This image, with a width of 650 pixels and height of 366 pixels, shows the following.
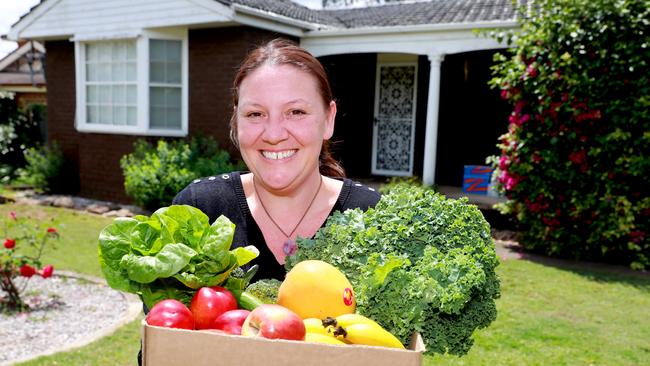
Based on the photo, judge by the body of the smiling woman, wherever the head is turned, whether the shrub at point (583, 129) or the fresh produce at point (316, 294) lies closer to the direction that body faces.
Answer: the fresh produce

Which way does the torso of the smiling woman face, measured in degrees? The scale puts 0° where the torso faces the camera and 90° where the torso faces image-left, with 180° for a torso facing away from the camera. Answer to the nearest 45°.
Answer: approximately 0°

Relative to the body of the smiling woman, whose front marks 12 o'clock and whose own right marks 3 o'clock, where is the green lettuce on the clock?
The green lettuce is roughly at 1 o'clock from the smiling woman.

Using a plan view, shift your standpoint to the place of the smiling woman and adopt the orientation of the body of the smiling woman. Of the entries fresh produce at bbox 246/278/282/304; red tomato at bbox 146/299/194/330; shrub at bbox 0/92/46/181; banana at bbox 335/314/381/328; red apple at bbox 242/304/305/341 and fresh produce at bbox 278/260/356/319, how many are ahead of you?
5

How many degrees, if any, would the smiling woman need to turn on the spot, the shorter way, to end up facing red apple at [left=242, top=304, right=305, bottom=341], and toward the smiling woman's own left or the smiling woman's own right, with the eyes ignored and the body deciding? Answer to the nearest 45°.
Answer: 0° — they already face it

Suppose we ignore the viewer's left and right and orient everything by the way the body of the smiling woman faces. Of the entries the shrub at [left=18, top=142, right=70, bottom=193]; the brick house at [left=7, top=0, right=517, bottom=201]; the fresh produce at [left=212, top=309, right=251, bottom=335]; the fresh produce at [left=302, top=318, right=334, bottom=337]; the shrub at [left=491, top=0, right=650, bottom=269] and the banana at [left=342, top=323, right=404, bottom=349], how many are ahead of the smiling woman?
3

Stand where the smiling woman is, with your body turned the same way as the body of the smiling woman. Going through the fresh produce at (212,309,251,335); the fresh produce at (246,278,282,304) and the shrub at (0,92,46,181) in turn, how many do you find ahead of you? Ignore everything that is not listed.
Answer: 2

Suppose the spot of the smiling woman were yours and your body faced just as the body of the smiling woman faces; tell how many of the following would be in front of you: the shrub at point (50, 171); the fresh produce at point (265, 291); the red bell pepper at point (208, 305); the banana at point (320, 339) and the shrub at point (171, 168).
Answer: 3

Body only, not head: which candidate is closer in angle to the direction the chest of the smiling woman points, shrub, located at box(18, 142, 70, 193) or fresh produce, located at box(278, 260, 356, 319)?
the fresh produce

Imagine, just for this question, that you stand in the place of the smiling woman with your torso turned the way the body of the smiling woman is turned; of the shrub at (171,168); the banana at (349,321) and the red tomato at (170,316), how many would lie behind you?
1

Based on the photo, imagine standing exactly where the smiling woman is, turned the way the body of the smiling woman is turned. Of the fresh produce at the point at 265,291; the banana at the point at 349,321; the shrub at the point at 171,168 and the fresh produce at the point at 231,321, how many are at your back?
1

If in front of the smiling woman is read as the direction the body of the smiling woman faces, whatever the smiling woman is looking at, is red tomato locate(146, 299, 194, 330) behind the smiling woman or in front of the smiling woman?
in front

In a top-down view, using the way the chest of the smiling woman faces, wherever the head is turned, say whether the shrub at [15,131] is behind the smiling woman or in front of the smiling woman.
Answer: behind

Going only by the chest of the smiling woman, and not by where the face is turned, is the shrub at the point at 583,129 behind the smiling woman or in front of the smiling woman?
behind

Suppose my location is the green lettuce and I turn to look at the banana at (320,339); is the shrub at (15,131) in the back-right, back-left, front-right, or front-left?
back-left

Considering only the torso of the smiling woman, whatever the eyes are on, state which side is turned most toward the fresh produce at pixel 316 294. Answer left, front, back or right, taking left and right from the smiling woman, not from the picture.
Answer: front

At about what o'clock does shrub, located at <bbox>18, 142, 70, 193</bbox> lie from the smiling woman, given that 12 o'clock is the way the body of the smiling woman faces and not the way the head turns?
The shrub is roughly at 5 o'clock from the smiling woman.

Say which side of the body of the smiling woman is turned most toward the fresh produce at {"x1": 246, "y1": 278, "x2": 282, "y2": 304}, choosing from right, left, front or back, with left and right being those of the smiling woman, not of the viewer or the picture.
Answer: front
